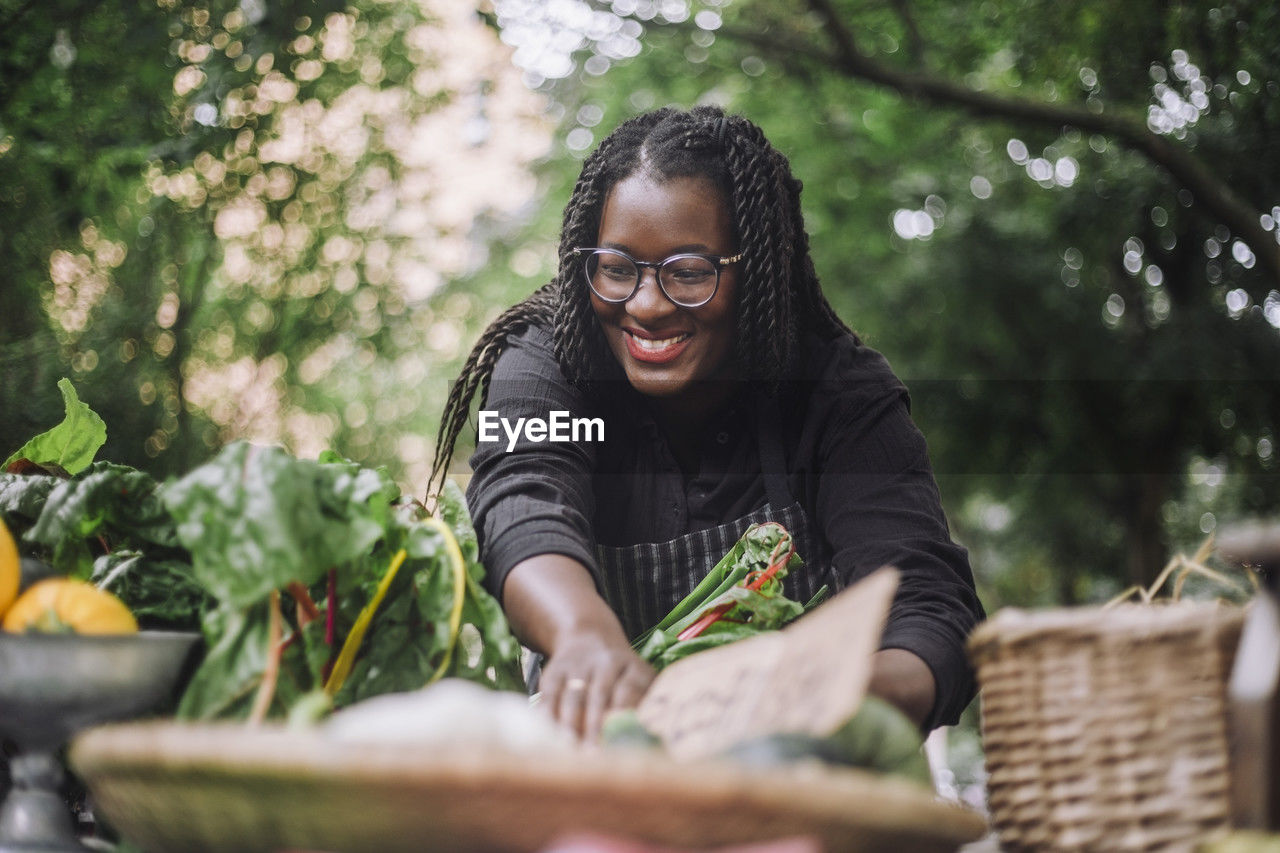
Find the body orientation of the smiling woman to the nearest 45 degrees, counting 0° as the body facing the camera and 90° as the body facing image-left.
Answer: approximately 0°

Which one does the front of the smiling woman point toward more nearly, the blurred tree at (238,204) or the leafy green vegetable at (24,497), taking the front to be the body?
the leafy green vegetable

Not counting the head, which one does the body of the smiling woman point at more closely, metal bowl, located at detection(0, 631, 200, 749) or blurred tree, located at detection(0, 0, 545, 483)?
the metal bowl

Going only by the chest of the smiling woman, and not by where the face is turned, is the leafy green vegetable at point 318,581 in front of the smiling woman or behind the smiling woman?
in front

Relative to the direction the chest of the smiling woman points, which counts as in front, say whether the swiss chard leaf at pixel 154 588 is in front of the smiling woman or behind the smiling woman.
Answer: in front

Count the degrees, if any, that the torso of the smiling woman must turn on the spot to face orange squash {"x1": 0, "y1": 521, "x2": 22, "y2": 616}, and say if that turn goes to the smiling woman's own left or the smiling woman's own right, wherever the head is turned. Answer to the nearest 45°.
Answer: approximately 45° to the smiling woman's own right

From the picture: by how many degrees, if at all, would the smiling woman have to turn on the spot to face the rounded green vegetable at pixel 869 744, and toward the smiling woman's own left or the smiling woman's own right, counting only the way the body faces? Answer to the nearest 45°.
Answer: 0° — they already face it

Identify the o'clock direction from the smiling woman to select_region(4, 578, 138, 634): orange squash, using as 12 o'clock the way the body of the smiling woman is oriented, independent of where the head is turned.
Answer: The orange squash is roughly at 1 o'clock from the smiling woman.

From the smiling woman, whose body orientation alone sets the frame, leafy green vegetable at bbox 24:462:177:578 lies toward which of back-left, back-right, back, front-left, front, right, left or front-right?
front-right

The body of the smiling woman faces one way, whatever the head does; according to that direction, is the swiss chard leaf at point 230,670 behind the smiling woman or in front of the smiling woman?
in front
